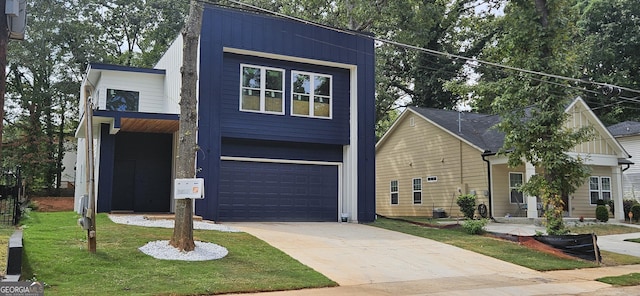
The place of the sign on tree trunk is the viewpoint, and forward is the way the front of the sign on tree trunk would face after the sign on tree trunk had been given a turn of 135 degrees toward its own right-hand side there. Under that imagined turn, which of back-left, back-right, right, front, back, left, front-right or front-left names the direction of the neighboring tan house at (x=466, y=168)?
right

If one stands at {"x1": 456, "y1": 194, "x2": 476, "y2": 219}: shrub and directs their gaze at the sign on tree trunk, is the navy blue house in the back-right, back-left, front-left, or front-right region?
front-right

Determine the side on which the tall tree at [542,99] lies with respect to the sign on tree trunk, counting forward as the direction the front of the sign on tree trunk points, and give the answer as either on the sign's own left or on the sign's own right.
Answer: on the sign's own left

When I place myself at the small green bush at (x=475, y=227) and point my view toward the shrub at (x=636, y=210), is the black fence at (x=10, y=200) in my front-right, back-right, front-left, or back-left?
back-left

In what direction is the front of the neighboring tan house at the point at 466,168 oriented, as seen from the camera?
facing the viewer and to the right of the viewer

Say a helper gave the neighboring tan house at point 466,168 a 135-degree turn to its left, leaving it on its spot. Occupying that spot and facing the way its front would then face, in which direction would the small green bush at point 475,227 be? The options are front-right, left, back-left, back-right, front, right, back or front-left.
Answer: back

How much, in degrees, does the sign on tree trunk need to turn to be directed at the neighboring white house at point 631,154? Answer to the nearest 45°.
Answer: approximately 135° to its left

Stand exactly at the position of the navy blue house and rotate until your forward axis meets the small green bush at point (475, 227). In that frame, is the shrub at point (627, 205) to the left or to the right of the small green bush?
left

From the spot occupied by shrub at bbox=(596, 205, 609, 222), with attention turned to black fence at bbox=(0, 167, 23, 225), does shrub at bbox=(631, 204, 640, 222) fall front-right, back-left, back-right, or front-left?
back-right

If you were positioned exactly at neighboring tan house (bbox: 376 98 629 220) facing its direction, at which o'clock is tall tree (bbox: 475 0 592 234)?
The tall tree is roughly at 1 o'clock from the neighboring tan house.

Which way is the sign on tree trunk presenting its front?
toward the camera
